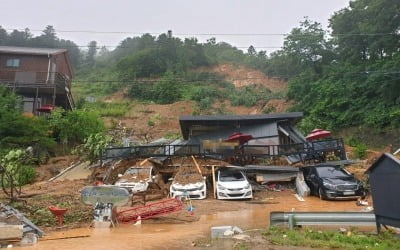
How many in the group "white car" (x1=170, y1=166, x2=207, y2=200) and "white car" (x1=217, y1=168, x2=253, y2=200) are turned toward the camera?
2

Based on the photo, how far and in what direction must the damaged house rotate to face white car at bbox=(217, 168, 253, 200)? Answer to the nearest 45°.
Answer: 0° — it already faces it

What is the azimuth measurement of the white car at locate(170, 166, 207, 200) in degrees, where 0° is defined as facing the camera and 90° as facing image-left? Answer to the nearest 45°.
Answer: approximately 0°

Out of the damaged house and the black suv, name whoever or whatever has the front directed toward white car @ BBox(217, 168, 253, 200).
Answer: the damaged house

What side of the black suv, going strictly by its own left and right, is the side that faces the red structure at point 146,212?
right

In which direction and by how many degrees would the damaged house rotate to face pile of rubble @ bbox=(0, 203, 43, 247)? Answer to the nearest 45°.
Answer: approximately 45° to its right

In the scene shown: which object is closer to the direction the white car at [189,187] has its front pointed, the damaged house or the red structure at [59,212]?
the red structure

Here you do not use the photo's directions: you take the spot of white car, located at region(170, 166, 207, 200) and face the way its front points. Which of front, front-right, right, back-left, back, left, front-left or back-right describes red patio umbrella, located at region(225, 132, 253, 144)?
back-left

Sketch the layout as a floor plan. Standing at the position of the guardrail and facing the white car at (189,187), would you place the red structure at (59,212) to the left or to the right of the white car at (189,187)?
left
